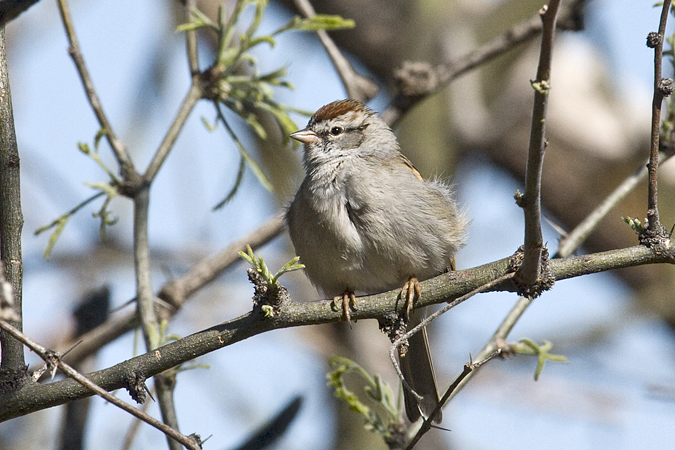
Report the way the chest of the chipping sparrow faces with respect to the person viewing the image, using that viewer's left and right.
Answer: facing the viewer and to the left of the viewer

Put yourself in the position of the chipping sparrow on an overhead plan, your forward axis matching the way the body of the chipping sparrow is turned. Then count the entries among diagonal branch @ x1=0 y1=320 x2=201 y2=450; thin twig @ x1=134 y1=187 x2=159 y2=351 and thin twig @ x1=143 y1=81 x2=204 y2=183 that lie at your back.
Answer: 0

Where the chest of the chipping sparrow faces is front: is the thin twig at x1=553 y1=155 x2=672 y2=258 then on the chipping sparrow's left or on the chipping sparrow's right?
on the chipping sparrow's left

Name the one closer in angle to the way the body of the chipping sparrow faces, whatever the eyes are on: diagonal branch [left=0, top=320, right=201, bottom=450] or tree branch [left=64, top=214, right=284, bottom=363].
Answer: the diagonal branch

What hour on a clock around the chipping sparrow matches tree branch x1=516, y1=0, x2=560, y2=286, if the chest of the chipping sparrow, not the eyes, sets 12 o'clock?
The tree branch is roughly at 8 o'clock from the chipping sparrow.
